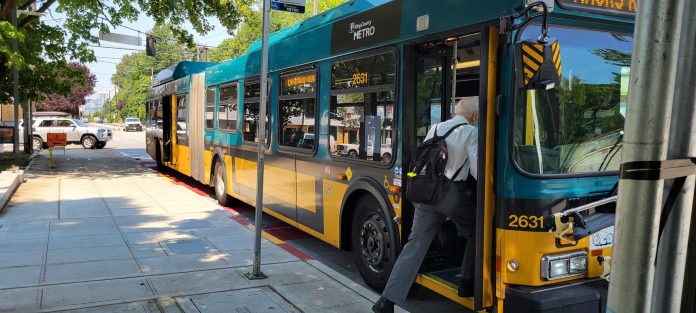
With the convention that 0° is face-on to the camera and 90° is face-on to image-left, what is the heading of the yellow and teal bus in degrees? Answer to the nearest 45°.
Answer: approximately 315°

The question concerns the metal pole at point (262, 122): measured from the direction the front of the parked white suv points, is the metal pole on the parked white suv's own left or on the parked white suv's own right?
on the parked white suv's own right

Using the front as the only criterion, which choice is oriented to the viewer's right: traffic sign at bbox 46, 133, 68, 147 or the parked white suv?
the parked white suv

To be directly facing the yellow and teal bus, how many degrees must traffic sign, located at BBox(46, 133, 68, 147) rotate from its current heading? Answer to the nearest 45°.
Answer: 0° — it already faces it

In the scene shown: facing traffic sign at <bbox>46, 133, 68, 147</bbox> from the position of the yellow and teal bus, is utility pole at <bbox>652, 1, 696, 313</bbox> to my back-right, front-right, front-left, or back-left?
back-left

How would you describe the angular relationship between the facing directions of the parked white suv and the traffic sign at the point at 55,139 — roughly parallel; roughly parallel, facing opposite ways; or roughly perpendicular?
roughly perpendicular

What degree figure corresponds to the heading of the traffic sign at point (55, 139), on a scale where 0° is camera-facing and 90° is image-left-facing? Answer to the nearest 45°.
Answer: approximately 0°

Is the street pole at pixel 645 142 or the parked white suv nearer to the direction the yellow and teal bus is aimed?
the street pole

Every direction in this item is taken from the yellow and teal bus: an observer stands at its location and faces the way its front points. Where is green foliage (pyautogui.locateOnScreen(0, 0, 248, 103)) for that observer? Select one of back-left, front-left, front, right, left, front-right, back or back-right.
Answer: back

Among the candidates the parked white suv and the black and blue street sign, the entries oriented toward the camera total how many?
1

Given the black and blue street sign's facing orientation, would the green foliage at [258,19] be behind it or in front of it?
behind

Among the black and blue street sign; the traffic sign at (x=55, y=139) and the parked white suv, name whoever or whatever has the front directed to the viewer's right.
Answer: the parked white suv
